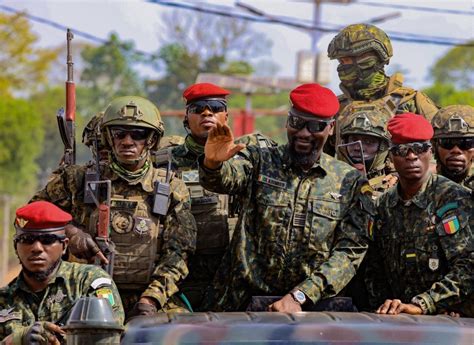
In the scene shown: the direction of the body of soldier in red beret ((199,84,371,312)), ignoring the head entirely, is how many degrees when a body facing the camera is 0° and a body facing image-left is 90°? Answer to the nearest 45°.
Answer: approximately 0°

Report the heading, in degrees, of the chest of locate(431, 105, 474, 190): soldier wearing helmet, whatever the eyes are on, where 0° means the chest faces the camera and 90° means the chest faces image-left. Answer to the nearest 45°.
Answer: approximately 0°

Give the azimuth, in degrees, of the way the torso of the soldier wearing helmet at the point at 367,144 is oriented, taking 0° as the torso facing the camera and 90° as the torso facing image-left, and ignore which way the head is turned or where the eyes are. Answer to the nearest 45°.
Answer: approximately 45°

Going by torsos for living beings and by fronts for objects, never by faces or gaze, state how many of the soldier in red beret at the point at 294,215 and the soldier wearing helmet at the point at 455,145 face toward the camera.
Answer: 2

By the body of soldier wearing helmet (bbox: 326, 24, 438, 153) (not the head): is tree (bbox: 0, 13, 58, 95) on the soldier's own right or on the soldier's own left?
on the soldier's own right

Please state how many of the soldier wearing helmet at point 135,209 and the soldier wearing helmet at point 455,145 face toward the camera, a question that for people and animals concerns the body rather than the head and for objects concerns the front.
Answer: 2

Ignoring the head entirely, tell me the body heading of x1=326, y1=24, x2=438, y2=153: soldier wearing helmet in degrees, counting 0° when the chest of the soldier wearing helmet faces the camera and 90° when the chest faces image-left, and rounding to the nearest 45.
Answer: approximately 45°

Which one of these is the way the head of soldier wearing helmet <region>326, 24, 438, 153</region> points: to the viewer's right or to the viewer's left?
to the viewer's left
